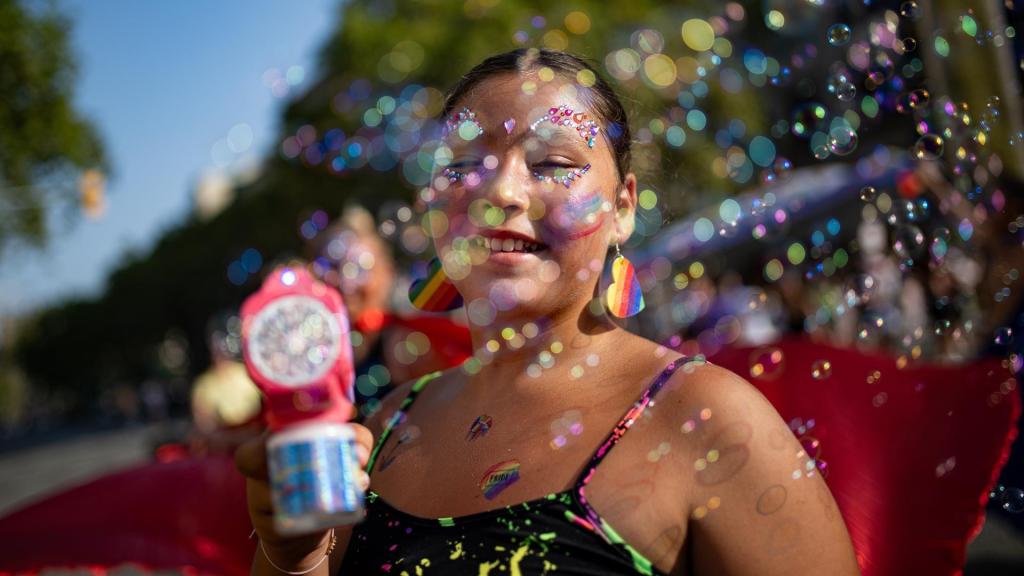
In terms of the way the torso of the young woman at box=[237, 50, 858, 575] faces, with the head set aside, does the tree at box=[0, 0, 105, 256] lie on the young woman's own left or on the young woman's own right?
on the young woman's own right

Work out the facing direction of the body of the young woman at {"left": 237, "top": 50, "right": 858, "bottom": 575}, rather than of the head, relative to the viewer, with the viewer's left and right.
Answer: facing the viewer and to the left of the viewer
